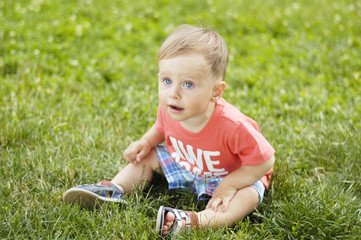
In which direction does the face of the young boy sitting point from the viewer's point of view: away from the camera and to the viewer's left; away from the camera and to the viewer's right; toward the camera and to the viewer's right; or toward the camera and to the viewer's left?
toward the camera and to the viewer's left
